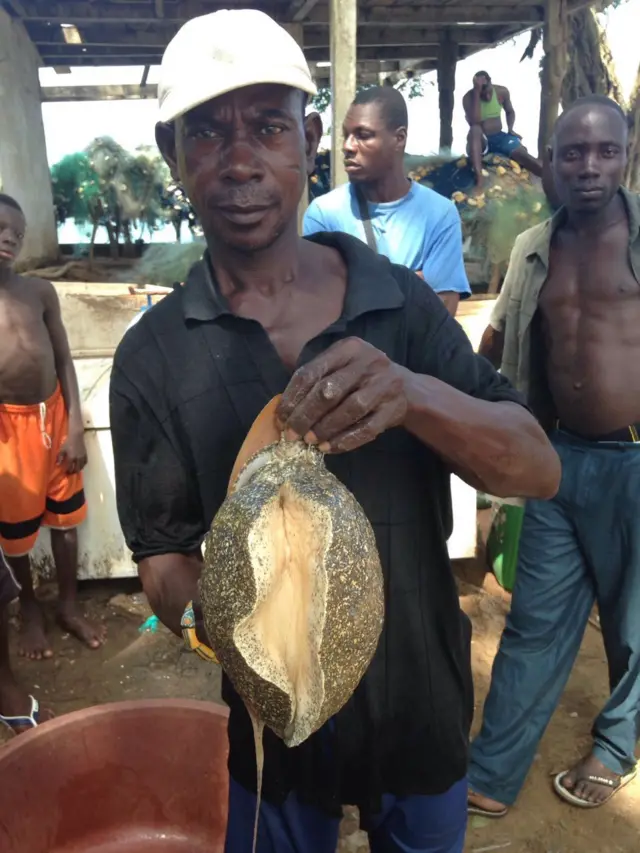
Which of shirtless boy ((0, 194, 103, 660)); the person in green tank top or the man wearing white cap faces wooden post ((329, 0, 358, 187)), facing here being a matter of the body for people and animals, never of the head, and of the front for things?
the person in green tank top

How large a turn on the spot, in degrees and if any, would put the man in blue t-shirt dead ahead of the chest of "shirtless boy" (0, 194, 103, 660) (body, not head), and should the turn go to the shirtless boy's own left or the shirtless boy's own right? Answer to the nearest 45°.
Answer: approximately 90° to the shirtless boy's own left

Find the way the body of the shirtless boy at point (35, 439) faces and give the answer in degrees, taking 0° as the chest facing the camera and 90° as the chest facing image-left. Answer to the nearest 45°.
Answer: approximately 0°

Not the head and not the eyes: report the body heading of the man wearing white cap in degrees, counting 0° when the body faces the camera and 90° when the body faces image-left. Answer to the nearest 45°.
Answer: approximately 0°

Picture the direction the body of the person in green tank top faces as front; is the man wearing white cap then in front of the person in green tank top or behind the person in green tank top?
in front

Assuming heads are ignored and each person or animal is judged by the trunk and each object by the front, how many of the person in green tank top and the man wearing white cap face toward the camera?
2

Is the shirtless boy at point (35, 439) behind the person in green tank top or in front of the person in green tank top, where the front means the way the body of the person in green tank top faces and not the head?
in front

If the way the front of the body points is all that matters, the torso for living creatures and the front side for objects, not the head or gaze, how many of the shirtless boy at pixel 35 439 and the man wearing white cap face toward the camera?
2

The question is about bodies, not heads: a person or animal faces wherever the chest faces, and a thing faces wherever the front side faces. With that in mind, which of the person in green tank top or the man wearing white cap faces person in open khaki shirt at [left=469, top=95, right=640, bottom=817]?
the person in green tank top
